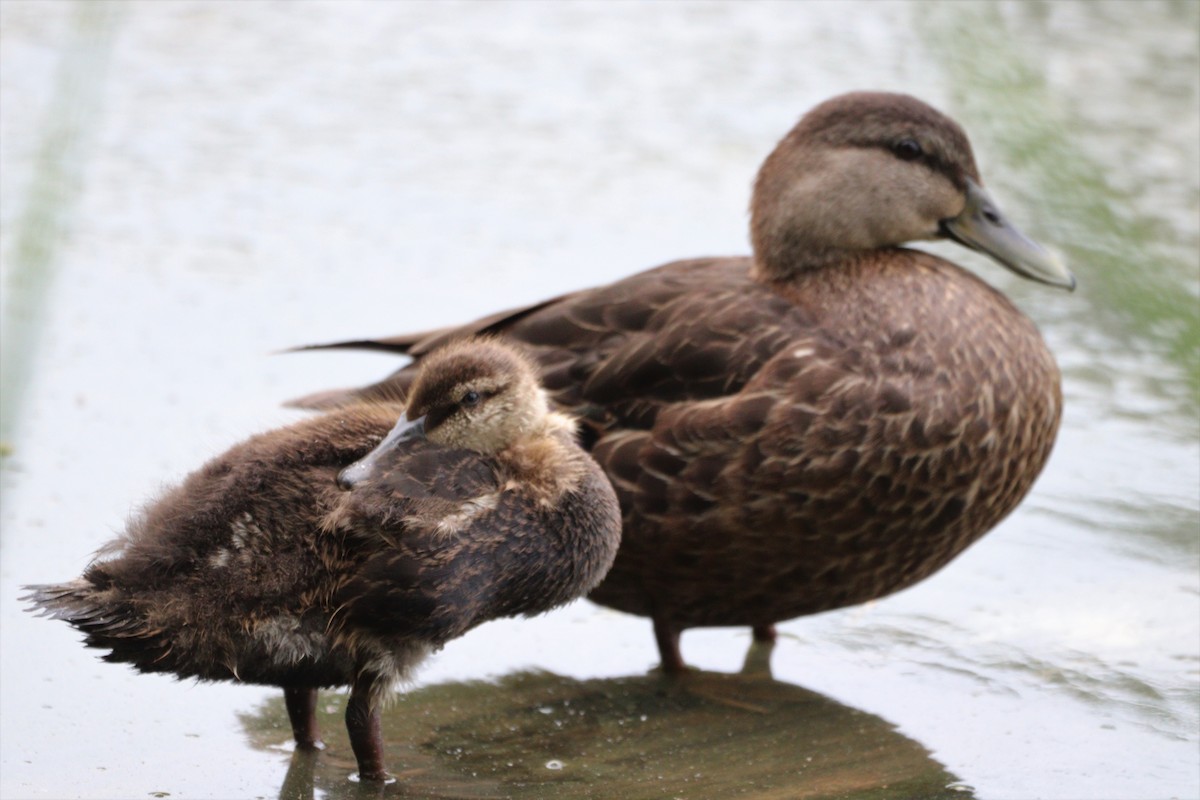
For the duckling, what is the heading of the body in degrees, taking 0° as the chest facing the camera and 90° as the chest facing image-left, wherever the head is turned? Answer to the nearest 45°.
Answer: approximately 270°

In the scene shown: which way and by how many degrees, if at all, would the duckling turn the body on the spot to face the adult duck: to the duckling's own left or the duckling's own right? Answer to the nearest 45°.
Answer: approximately 45° to the duckling's own left
